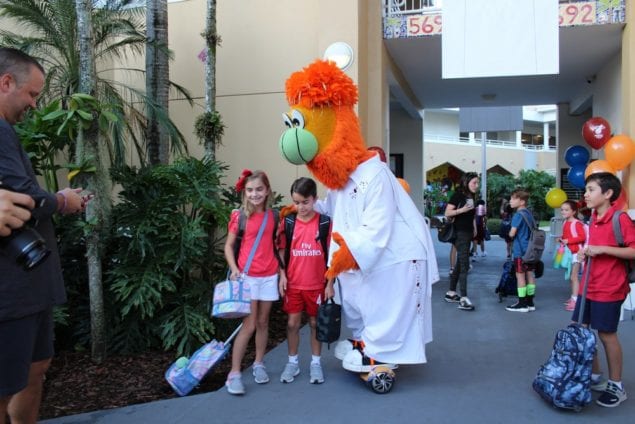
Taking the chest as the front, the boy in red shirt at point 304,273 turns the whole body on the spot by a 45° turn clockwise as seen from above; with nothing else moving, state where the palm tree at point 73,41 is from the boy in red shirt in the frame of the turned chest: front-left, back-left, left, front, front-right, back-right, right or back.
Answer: right

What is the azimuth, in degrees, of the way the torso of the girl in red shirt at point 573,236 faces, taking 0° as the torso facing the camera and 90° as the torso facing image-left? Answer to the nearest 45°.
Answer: approximately 45°

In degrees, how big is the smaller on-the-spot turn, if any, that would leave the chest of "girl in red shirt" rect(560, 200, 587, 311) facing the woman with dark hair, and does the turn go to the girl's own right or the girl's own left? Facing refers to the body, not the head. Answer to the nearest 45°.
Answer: approximately 45° to the girl's own right

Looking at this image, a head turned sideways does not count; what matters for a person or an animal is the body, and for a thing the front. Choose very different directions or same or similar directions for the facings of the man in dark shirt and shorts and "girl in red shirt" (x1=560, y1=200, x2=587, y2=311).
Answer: very different directions

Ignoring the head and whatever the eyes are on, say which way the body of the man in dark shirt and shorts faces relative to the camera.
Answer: to the viewer's right

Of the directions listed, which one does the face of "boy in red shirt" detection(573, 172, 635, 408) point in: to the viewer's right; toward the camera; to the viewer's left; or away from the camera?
to the viewer's left

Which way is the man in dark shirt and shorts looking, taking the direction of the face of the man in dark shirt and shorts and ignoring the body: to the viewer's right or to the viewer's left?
to the viewer's right

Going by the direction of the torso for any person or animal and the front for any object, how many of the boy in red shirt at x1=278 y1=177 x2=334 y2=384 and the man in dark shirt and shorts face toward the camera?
1
